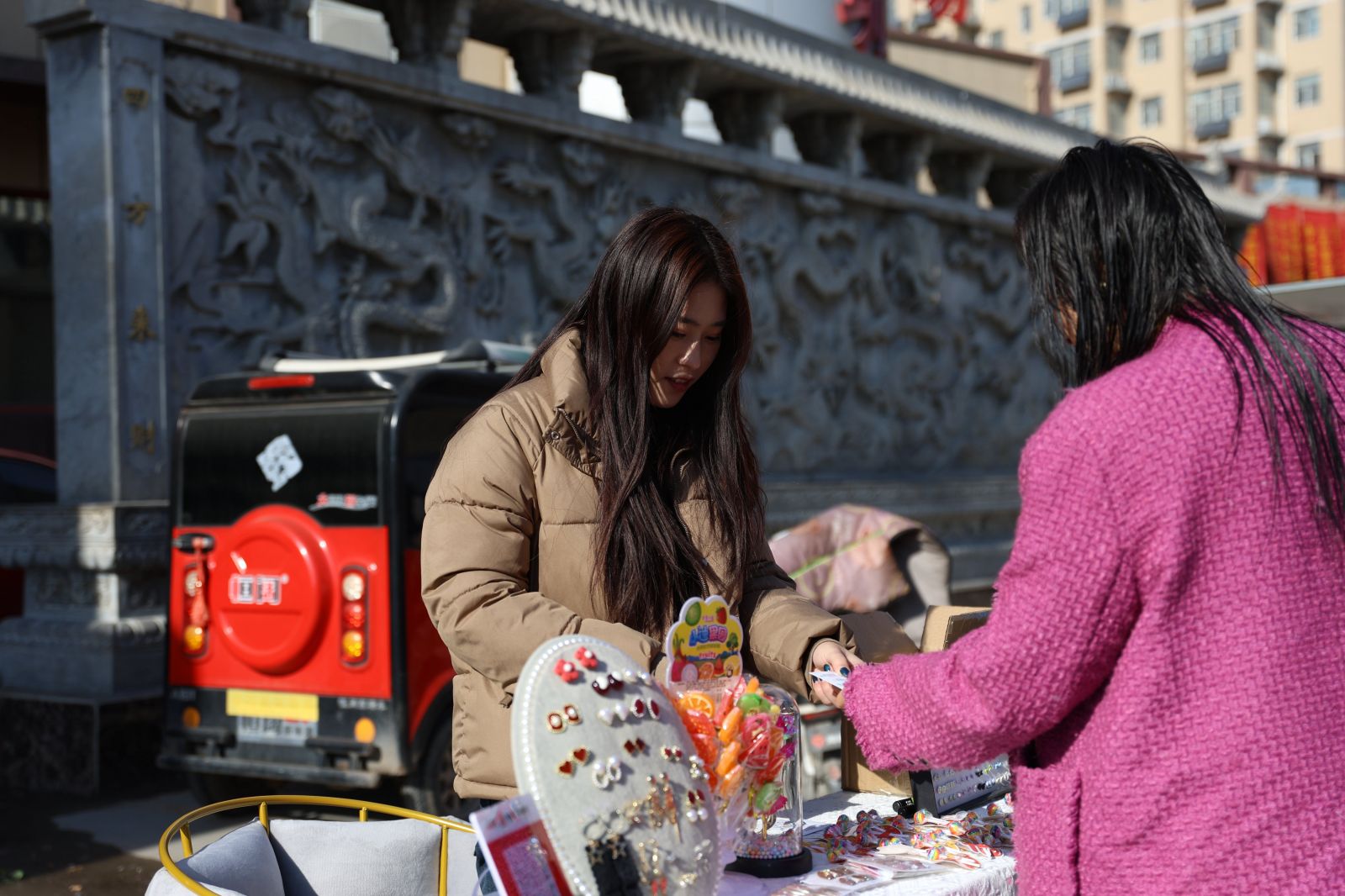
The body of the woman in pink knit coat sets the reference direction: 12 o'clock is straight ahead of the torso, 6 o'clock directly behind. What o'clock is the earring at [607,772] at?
The earring is roughly at 10 o'clock from the woman in pink knit coat.

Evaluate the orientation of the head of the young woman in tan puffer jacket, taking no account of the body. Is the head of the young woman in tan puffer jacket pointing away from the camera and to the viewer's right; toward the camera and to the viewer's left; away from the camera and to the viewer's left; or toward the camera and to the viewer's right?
toward the camera and to the viewer's right

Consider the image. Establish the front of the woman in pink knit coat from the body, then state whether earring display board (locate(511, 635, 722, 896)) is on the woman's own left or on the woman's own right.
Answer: on the woman's own left

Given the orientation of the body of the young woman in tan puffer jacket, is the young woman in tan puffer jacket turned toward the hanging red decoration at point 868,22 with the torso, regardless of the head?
no

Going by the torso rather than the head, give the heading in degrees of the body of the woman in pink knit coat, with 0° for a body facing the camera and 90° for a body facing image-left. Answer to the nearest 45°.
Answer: approximately 135°

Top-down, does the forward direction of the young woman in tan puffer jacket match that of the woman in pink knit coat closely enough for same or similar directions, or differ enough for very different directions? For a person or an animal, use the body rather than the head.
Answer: very different directions

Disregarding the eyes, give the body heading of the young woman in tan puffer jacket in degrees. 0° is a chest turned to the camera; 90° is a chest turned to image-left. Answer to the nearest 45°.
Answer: approximately 315°

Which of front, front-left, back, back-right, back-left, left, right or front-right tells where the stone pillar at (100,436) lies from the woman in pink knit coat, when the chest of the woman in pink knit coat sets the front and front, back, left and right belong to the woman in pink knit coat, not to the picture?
front

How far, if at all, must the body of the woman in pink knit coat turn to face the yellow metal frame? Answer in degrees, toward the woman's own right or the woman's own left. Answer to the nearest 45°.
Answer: approximately 45° to the woman's own left

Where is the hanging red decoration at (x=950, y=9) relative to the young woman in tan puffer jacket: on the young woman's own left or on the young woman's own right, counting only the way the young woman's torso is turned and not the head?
on the young woman's own left
